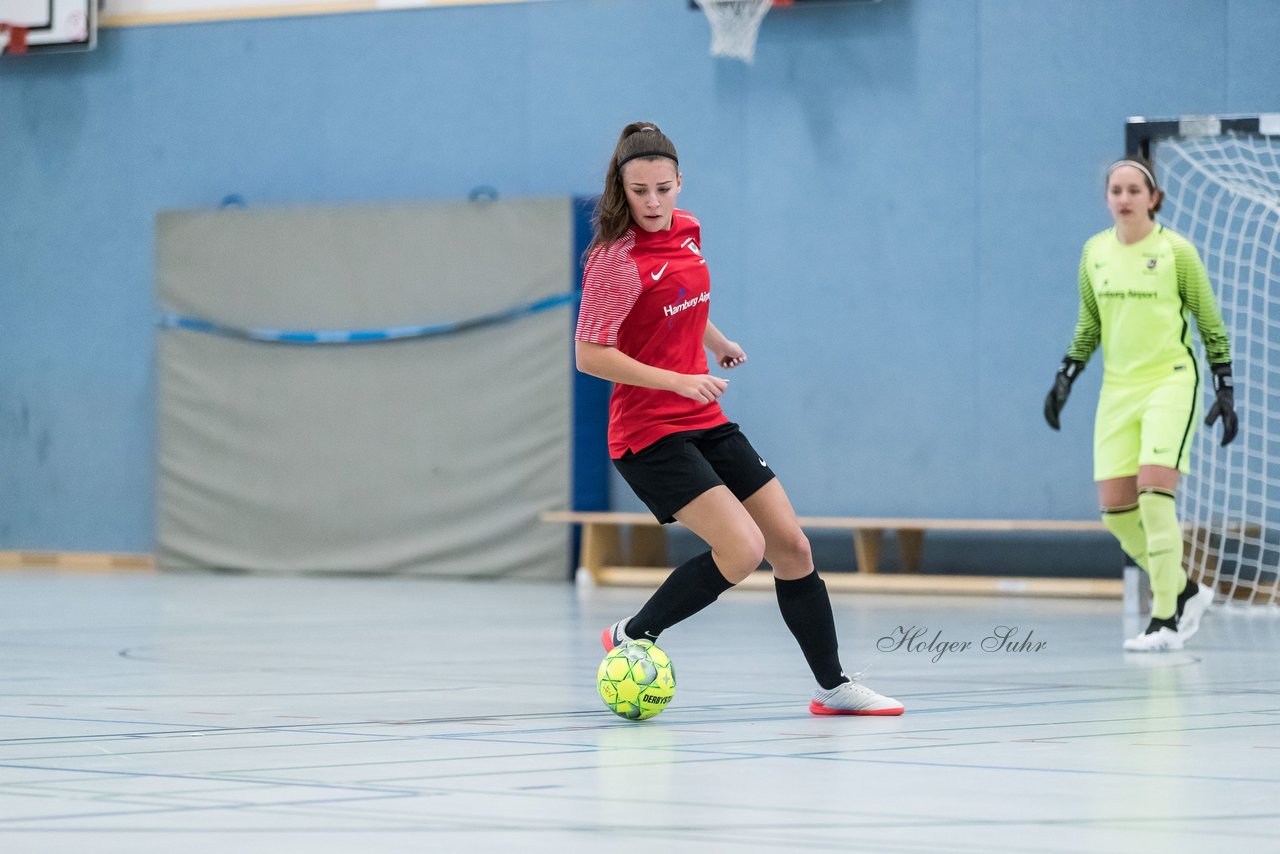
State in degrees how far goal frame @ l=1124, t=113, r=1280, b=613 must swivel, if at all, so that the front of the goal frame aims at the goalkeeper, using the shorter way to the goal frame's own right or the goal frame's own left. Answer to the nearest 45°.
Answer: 0° — it already faces them

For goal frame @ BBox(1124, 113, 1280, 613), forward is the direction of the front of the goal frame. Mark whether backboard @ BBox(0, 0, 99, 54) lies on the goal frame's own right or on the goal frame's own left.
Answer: on the goal frame's own right

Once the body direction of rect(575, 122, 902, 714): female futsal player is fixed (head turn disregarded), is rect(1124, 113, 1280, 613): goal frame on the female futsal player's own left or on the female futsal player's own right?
on the female futsal player's own left

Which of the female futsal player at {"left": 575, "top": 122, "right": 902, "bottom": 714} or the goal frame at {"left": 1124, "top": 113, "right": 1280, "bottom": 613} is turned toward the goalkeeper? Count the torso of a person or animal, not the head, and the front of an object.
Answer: the goal frame
